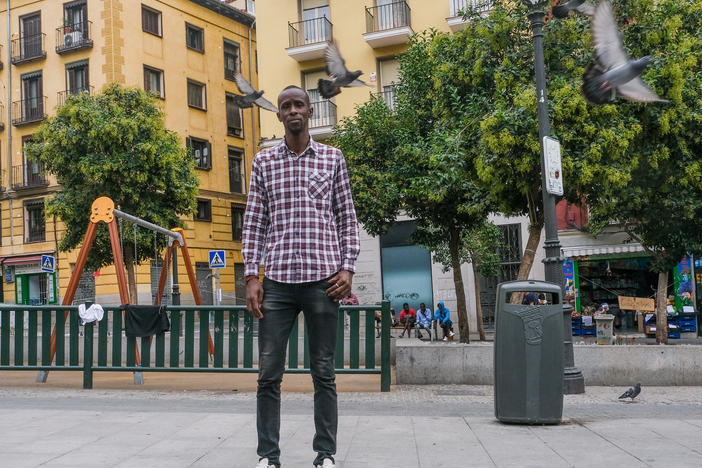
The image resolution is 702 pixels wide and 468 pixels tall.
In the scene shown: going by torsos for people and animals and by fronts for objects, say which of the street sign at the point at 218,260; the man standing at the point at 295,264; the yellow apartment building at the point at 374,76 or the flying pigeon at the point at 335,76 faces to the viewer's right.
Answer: the flying pigeon

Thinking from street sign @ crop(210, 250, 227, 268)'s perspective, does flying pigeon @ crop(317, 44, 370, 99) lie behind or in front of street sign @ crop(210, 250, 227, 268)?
in front

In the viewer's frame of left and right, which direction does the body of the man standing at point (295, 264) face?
facing the viewer

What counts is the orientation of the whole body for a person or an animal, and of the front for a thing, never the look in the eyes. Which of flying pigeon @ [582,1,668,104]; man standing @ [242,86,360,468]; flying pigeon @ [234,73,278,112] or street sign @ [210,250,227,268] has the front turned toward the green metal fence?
the street sign

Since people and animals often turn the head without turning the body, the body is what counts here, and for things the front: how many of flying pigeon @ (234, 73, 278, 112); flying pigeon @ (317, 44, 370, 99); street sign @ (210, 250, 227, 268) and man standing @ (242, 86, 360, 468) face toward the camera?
2

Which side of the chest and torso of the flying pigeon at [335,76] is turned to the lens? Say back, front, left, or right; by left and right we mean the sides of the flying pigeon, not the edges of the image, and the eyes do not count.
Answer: right

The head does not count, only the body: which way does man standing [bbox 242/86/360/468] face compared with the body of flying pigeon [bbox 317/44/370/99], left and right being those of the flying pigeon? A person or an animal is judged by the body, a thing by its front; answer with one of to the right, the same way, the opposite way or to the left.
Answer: to the right

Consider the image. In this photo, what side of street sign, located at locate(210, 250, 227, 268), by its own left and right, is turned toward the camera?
front
